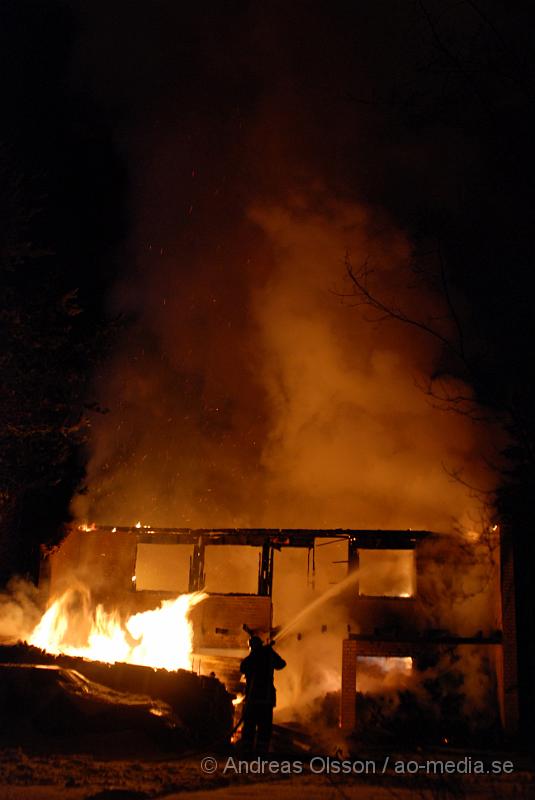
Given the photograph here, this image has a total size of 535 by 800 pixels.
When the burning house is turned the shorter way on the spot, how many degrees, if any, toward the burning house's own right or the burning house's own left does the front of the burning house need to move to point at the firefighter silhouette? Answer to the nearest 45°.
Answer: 0° — it already faces them

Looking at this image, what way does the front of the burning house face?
toward the camera
